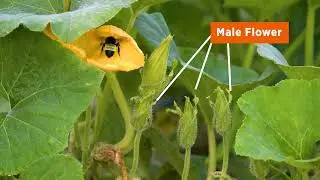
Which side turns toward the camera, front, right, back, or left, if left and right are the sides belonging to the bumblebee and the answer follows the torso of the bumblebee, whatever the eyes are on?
back

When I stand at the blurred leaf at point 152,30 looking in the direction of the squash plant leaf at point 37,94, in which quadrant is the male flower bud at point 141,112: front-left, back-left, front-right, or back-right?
front-left
